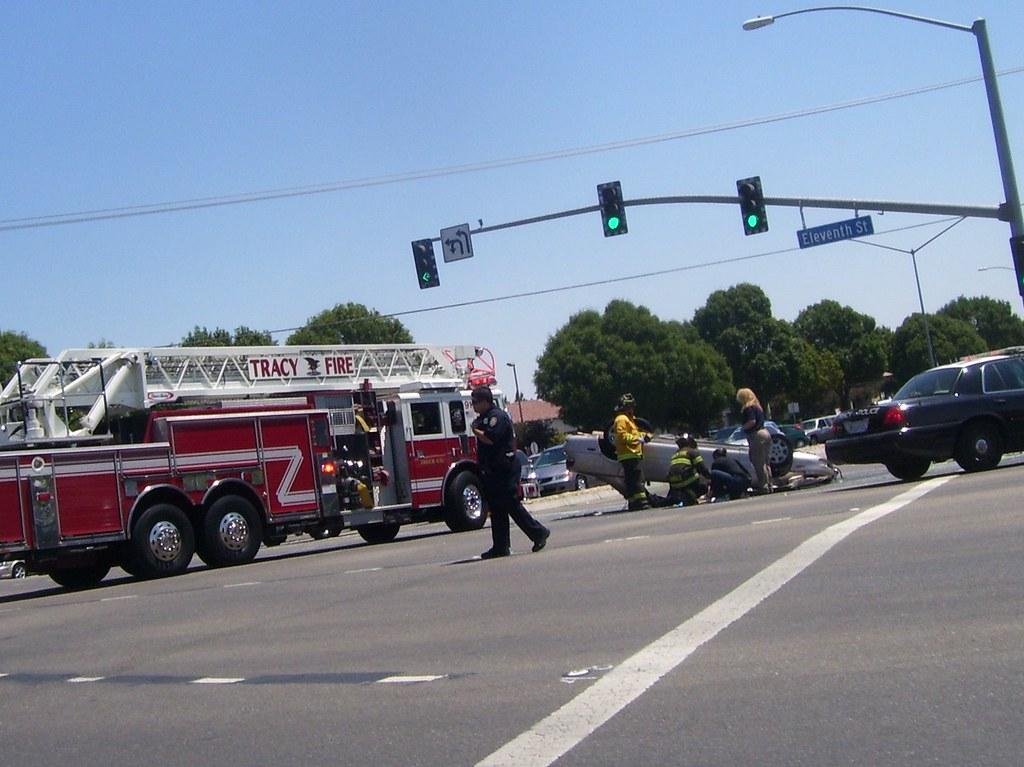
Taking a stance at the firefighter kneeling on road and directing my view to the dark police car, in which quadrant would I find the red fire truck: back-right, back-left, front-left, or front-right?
back-right

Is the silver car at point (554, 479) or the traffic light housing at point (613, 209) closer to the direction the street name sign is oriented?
the traffic light housing

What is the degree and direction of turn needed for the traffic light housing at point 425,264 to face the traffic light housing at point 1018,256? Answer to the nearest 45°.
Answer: approximately 90° to its left

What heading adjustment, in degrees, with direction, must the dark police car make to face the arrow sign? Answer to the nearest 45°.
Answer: approximately 90° to its left

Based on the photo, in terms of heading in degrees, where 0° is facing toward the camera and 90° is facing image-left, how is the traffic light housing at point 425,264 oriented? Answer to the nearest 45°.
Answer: approximately 0°

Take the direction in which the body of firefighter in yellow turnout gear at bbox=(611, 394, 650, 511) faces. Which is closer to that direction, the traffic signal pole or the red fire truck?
the traffic signal pole

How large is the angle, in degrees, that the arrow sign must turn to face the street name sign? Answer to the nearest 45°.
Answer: approximately 90° to its left

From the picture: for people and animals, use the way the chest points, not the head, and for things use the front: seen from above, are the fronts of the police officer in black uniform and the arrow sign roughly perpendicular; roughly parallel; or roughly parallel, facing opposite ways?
roughly perpendicular

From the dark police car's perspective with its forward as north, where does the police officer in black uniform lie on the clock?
The police officer in black uniform is roughly at 6 o'clock from the dark police car.
